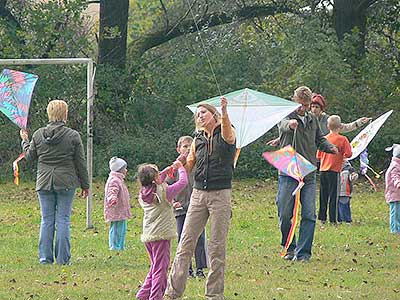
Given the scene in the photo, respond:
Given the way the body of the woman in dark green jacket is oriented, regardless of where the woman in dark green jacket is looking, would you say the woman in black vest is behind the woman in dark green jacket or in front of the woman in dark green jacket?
behind

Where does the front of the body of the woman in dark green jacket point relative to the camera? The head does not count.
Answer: away from the camera

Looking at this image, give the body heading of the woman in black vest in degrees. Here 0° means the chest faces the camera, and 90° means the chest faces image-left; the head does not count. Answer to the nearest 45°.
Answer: approximately 45°

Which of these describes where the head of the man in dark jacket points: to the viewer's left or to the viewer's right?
to the viewer's left

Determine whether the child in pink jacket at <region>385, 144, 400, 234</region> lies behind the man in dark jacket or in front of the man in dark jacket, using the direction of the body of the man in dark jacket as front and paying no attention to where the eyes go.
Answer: behind

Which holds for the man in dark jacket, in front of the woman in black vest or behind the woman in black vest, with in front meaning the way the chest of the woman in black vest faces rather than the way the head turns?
behind

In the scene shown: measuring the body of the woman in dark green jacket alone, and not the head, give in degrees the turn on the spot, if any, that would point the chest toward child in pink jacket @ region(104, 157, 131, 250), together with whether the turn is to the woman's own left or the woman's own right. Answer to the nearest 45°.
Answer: approximately 45° to the woman's own right
